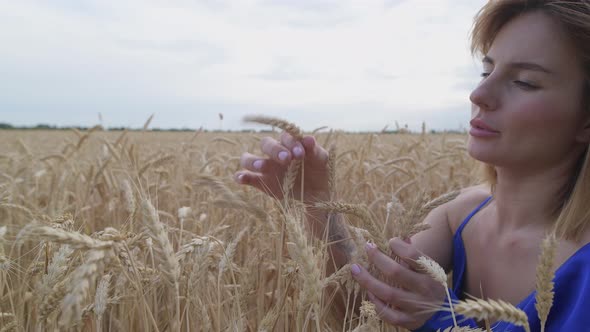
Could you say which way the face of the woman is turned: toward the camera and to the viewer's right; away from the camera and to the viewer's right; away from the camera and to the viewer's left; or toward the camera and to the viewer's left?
toward the camera and to the viewer's left

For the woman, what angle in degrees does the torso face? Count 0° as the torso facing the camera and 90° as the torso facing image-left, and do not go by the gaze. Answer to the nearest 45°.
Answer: approximately 45°
